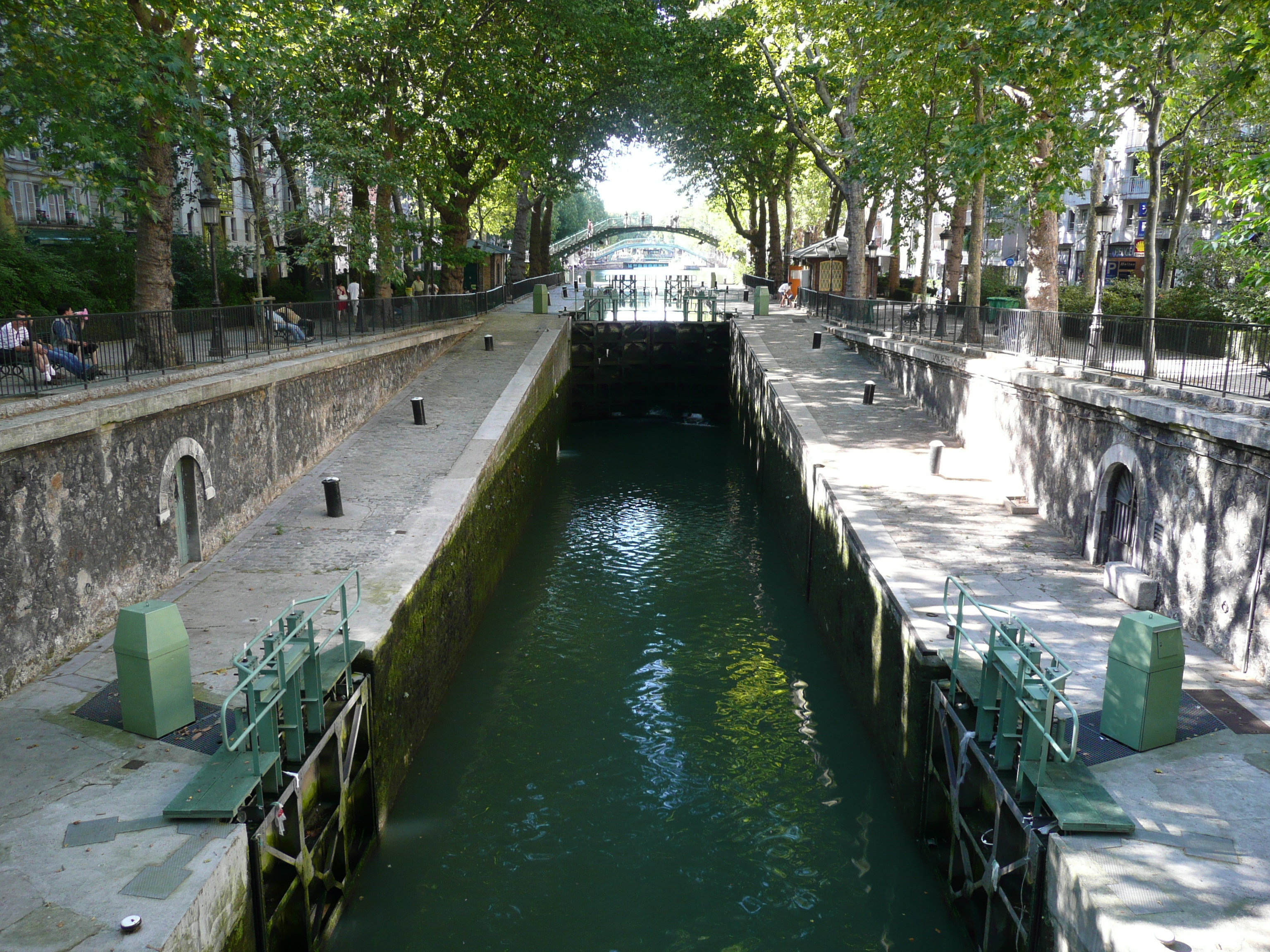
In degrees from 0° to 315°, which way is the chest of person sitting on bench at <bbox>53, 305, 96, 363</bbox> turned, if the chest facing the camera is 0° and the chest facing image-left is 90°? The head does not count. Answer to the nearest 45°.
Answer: approximately 315°

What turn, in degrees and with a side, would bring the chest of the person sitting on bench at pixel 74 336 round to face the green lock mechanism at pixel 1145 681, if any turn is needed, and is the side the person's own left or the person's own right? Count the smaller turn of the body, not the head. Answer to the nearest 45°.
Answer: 0° — they already face it

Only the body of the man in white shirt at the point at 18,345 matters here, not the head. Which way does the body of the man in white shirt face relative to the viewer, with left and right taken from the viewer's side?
facing the viewer and to the right of the viewer

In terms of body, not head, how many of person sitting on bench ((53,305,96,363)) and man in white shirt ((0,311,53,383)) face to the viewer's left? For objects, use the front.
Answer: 0

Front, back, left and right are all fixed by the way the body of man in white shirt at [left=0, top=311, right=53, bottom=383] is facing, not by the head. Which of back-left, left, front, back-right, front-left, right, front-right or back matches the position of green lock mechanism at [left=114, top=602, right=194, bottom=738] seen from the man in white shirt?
front-right

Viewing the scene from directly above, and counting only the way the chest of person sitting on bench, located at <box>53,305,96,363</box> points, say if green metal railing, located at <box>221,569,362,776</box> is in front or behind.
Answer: in front

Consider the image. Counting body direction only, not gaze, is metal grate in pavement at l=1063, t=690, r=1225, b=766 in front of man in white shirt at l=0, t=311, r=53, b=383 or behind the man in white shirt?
in front

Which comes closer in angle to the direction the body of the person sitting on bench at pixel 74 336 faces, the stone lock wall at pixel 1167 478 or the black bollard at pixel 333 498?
the stone lock wall
